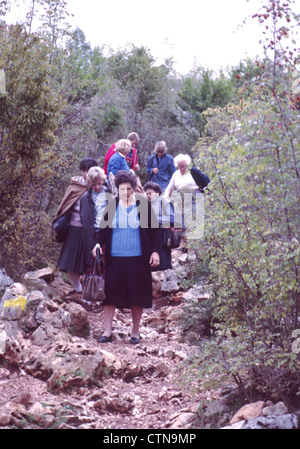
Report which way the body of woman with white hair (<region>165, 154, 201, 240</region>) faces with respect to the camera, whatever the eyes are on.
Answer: toward the camera

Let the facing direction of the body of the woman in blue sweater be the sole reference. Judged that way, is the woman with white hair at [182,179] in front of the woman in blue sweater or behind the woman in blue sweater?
behind

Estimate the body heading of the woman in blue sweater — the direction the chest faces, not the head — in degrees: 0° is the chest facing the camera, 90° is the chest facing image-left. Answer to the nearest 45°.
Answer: approximately 0°

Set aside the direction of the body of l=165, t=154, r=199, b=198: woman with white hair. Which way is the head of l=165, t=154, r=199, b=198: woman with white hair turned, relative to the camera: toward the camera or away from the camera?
toward the camera

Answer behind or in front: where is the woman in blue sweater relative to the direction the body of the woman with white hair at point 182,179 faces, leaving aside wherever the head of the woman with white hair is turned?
in front

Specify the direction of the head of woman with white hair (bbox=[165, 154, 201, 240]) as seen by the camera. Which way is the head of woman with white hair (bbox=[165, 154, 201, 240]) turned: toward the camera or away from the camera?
toward the camera

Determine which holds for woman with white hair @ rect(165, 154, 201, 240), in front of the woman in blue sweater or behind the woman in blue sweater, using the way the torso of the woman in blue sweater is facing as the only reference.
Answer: behind

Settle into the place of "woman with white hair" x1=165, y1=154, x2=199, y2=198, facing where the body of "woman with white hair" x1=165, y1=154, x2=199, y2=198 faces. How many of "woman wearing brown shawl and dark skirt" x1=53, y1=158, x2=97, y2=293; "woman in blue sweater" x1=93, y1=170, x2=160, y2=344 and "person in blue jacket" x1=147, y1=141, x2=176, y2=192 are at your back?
1

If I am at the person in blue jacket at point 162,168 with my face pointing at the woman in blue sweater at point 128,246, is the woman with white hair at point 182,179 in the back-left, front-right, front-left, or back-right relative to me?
front-left

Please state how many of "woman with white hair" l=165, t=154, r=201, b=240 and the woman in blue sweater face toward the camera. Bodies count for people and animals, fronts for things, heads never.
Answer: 2

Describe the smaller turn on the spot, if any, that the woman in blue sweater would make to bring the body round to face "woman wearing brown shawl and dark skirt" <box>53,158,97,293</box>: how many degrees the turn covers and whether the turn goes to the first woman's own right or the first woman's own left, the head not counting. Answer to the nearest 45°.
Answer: approximately 135° to the first woman's own right

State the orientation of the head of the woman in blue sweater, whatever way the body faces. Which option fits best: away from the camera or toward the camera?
toward the camera

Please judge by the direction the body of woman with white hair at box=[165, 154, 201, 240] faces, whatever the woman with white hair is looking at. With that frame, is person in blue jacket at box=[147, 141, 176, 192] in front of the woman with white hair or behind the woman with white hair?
behind
